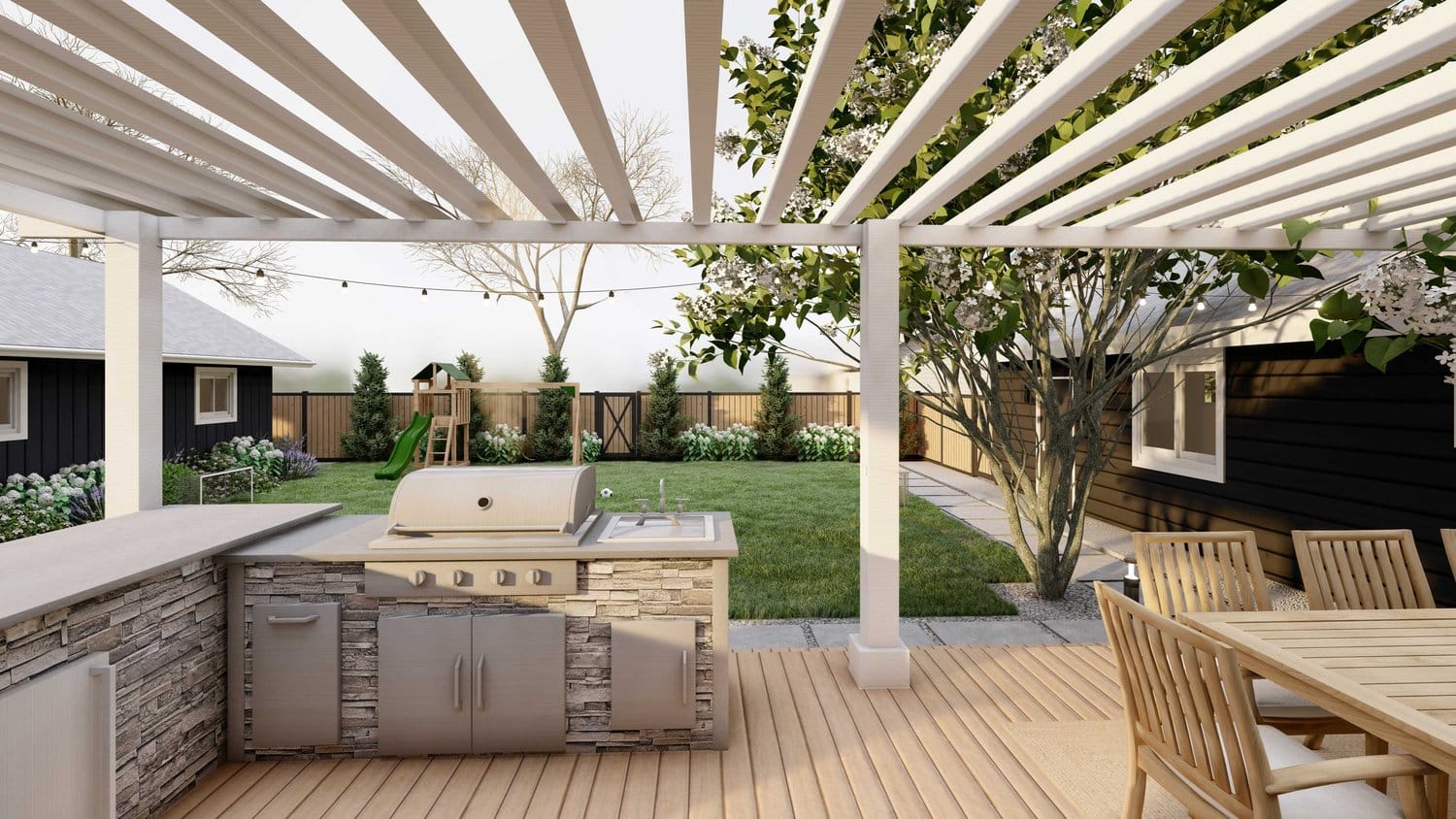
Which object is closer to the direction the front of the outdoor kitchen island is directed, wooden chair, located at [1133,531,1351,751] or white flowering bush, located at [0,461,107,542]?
the wooden chair

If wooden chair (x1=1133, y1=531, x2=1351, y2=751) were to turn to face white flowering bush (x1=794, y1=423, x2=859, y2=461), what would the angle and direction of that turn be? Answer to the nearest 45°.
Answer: approximately 180°

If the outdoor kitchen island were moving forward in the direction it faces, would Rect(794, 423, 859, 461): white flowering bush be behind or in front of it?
behind

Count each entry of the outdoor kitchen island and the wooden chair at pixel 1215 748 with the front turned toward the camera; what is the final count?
1

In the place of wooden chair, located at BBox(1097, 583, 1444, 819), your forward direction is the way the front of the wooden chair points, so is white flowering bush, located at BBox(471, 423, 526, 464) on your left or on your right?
on your left

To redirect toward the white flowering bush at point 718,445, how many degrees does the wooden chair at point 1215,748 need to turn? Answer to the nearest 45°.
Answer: approximately 90° to its left

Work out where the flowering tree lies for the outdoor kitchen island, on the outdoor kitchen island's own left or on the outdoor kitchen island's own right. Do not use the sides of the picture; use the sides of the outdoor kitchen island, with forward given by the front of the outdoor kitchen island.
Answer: on the outdoor kitchen island's own left

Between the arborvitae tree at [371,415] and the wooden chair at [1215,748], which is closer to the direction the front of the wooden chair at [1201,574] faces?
the wooden chair

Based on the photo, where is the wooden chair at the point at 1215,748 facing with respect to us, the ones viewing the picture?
facing away from the viewer and to the right of the viewer
